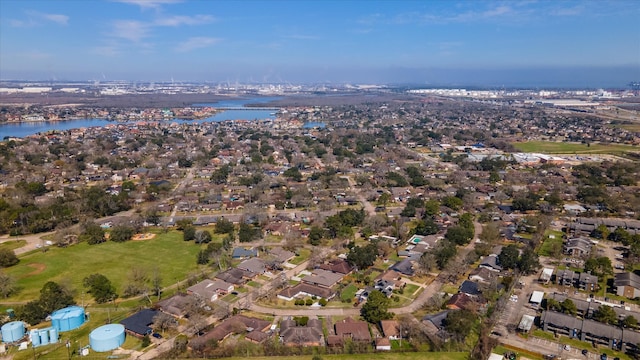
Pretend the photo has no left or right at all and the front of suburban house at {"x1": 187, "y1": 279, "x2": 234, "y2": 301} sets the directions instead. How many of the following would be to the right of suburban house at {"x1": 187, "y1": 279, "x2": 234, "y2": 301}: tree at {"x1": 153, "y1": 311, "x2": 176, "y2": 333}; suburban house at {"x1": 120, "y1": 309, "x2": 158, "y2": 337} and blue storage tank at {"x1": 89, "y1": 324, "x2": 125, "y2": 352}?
3

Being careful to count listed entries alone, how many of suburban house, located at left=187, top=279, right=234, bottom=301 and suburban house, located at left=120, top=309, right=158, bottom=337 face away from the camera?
0

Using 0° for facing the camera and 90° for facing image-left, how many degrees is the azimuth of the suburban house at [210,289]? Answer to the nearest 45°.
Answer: approximately 315°

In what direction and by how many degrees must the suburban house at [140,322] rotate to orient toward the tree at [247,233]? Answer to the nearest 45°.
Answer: approximately 90° to its left

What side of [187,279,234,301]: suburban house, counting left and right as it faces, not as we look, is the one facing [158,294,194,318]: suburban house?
right

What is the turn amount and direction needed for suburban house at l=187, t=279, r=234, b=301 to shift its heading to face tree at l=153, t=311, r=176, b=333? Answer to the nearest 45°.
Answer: approximately 90° to its right

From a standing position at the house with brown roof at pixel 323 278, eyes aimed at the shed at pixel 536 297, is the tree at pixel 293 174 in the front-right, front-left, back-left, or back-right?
back-left

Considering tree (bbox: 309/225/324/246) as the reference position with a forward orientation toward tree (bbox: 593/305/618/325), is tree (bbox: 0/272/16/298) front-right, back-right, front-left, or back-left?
back-right

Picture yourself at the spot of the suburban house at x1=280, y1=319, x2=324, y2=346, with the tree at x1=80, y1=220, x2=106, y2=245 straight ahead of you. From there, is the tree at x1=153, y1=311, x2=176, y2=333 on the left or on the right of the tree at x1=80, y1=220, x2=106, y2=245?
left

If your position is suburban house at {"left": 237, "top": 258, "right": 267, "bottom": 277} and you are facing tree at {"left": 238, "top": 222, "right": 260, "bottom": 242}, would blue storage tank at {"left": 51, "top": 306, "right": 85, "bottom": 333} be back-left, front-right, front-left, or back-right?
back-left

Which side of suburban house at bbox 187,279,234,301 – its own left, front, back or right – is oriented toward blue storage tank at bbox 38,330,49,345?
right

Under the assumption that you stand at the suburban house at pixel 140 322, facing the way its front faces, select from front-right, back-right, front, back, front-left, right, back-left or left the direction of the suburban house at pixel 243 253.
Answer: left
